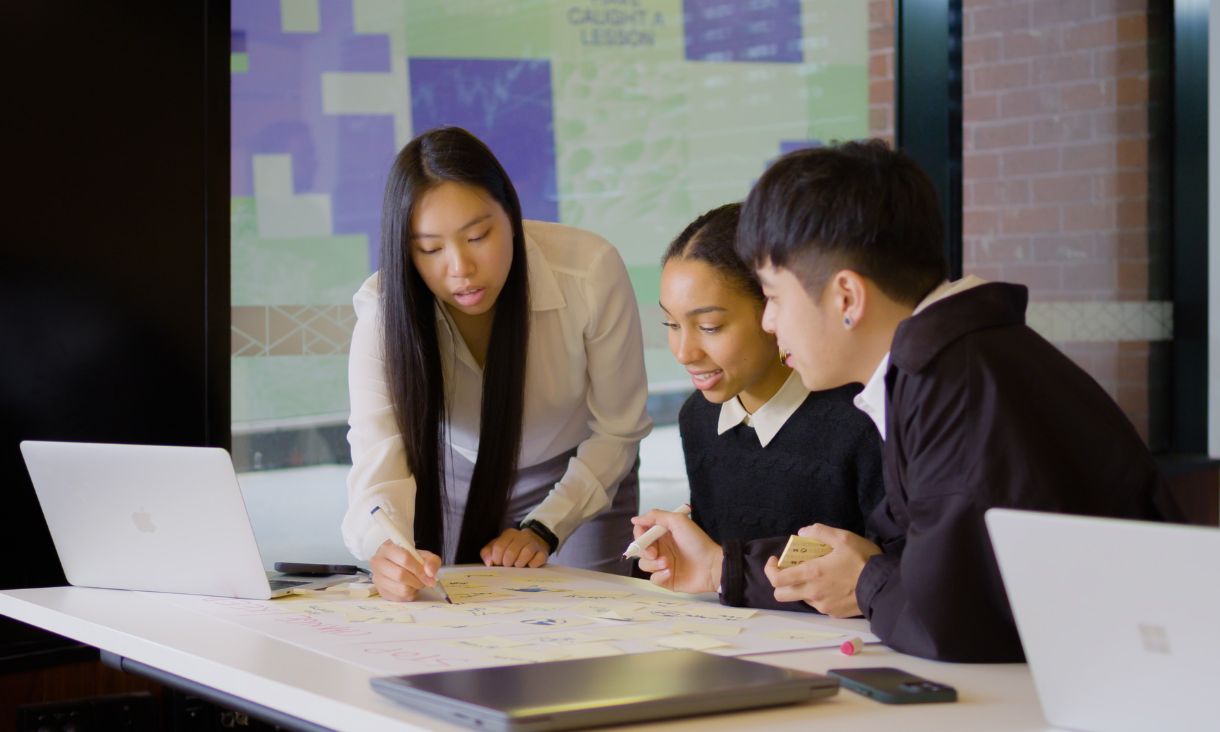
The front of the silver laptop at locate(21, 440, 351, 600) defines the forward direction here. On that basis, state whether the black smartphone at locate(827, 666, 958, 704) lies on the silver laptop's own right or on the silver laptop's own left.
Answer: on the silver laptop's own right

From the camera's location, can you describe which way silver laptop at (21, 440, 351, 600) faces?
facing away from the viewer and to the right of the viewer

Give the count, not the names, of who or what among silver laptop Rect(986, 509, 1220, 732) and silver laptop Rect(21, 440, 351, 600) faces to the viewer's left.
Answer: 0

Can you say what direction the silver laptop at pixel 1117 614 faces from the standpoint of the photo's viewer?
facing away from the viewer and to the right of the viewer
